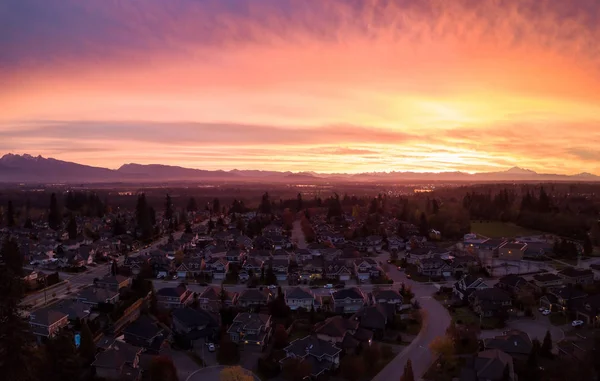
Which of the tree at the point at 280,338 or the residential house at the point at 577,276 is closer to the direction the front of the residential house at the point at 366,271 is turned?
the tree

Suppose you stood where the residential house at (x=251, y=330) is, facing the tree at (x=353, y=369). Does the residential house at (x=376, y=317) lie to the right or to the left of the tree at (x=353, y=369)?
left

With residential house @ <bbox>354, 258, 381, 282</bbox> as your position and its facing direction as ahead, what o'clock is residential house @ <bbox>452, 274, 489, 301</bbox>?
residential house @ <bbox>452, 274, 489, 301</bbox> is roughly at 10 o'clock from residential house @ <bbox>354, 258, 381, 282</bbox>.

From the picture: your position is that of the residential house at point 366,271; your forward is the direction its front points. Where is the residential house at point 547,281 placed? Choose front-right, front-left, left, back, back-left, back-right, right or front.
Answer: left

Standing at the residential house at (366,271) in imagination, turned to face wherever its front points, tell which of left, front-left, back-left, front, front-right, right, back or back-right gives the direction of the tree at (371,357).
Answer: front

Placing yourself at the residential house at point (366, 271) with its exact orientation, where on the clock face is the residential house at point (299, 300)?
the residential house at point (299, 300) is roughly at 1 o'clock from the residential house at point (366, 271).

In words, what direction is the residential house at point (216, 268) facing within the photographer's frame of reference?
facing the viewer

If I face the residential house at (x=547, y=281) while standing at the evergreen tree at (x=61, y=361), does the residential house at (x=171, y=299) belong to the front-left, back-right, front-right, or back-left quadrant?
front-left

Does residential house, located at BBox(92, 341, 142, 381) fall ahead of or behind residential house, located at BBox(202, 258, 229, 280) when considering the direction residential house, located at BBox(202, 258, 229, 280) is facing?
ahead

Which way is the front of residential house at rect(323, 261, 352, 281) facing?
toward the camera

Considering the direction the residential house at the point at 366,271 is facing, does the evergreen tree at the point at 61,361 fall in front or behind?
in front

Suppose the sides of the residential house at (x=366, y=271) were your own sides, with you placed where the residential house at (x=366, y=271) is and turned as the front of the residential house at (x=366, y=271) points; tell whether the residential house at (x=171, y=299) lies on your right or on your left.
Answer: on your right

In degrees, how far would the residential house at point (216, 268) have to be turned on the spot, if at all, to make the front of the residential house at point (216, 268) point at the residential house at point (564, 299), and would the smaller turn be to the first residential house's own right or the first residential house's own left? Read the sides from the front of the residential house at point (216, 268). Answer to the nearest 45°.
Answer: approximately 45° to the first residential house's own left

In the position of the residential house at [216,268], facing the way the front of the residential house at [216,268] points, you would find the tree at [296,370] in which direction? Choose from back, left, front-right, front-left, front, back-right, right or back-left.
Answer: front

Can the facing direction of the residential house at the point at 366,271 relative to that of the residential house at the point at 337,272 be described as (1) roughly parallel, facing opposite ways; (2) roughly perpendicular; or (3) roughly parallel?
roughly parallel

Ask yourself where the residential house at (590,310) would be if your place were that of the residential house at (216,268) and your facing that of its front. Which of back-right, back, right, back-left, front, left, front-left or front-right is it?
front-left

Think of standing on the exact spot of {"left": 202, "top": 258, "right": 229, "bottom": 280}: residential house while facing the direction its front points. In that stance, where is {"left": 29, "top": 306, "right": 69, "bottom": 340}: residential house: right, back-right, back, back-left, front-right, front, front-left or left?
front-right

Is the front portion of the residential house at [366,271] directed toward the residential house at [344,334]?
yes

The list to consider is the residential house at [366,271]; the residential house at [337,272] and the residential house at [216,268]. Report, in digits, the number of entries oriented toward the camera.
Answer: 3
